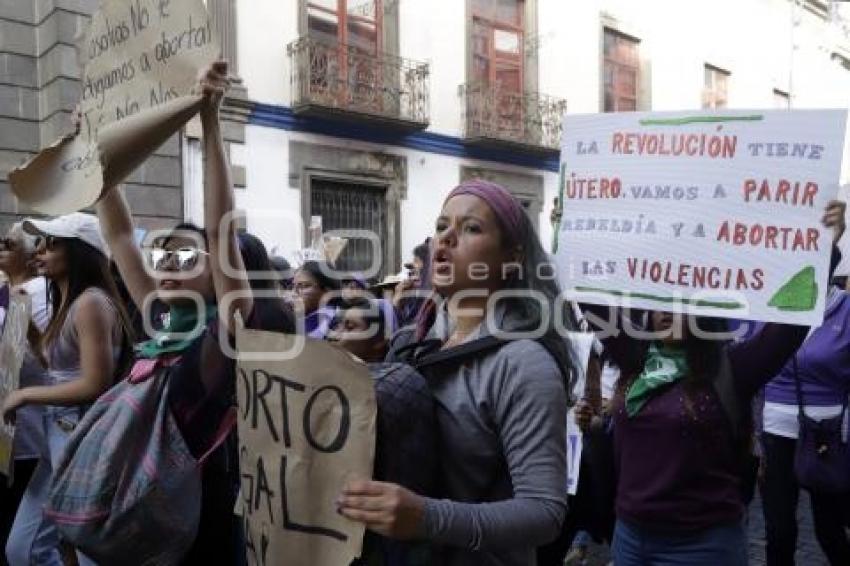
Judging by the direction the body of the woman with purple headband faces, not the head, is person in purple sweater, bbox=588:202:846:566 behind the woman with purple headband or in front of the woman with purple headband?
behind

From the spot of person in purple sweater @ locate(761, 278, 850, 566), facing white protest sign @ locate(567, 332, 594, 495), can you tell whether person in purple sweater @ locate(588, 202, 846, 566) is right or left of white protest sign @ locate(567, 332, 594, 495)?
left

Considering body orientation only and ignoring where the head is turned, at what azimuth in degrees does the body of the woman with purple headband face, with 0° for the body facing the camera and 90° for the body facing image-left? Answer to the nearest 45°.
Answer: approximately 45°

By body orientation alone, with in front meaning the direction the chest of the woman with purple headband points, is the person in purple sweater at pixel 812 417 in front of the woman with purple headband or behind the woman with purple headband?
behind

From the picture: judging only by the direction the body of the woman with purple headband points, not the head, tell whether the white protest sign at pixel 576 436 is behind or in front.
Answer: behind
